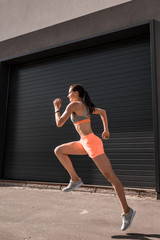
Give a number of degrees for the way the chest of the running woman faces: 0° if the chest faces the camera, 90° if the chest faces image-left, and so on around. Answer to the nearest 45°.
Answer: approximately 90°

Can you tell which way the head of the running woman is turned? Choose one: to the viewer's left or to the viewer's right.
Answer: to the viewer's left

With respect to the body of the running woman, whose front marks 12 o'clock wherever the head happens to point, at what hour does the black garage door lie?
The black garage door is roughly at 3 o'clock from the running woman.
